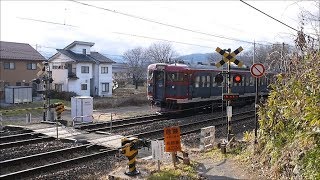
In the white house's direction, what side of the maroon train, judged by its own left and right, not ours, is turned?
right

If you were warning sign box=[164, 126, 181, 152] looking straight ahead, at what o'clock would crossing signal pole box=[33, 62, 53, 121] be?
The crossing signal pole is roughly at 5 o'clock from the warning sign.

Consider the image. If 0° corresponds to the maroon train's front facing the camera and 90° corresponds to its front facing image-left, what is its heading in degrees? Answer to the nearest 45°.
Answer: approximately 45°

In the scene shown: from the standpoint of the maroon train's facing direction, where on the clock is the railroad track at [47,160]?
The railroad track is roughly at 11 o'clock from the maroon train.

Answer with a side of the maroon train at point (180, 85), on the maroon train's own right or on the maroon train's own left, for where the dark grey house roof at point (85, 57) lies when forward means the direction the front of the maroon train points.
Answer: on the maroon train's own right

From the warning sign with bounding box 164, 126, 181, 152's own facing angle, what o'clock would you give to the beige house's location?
The beige house is roughly at 5 o'clock from the warning sign.

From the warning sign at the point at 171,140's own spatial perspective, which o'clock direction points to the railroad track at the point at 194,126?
The railroad track is roughly at 6 o'clock from the warning sign.

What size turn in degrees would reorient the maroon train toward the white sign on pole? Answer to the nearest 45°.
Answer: approximately 45° to its left

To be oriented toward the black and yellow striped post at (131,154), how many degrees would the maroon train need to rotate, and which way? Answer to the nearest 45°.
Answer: approximately 45° to its left

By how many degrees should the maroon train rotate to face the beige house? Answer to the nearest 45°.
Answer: approximately 90° to its right

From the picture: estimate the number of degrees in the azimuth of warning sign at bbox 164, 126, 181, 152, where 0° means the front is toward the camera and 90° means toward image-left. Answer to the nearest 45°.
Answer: approximately 0°

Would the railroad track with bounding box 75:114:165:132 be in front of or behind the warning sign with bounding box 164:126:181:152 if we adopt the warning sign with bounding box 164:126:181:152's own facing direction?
behind
